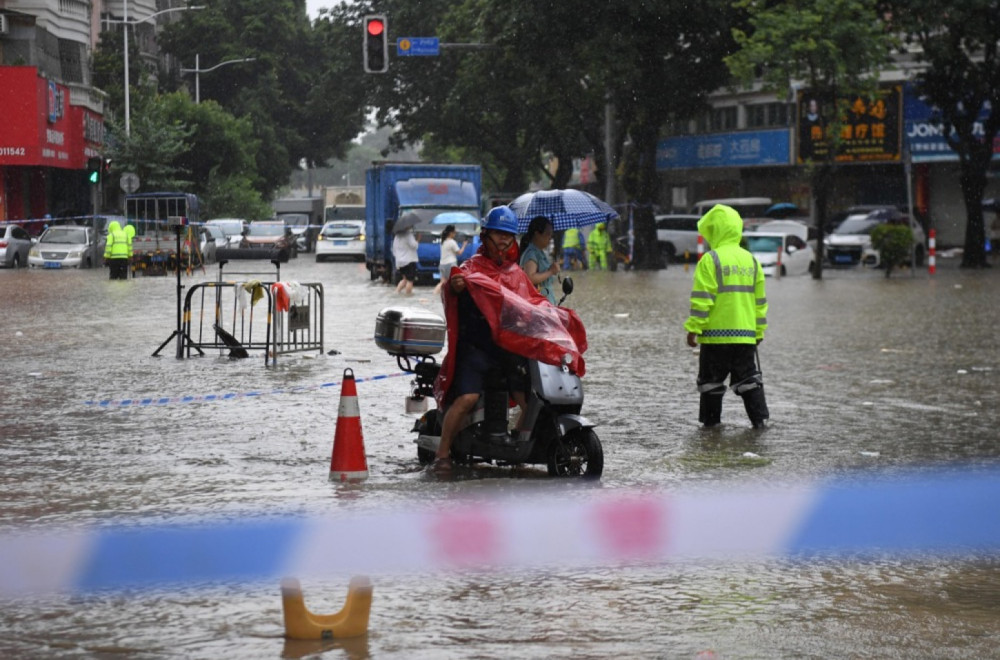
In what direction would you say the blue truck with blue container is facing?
toward the camera

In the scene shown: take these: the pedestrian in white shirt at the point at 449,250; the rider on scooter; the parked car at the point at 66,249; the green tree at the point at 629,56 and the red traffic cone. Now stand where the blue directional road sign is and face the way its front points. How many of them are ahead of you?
3

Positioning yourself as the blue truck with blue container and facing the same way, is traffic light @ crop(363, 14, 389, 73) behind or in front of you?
in front

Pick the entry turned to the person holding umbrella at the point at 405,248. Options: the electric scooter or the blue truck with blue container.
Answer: the blue truck with blue container

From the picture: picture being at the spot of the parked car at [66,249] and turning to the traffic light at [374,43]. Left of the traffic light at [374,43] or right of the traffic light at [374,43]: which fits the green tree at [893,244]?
left

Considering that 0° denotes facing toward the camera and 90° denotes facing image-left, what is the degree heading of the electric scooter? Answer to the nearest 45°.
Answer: approximately 315°

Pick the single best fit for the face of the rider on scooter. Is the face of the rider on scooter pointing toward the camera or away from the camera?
toward the camera

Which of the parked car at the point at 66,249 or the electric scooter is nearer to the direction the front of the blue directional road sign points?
the electric scooter

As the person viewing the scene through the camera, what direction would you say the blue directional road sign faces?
facing the viewer

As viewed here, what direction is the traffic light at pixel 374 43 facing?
toward the camera

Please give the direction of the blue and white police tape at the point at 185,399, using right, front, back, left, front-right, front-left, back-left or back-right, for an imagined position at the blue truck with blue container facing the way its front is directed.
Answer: front

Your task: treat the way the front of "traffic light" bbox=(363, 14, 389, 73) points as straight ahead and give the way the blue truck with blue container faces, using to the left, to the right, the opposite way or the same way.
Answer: the same way

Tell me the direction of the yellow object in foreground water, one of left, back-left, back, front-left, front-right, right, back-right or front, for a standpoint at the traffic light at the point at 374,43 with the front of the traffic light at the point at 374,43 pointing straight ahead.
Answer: front

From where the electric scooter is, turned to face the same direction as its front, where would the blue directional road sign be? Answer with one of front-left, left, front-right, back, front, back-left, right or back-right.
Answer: back-left

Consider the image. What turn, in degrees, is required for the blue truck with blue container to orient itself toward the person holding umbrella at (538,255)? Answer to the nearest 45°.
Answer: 0° — it already faces them

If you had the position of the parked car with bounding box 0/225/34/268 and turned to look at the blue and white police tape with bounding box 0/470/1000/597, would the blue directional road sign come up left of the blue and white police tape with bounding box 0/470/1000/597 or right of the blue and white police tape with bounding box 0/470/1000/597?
left

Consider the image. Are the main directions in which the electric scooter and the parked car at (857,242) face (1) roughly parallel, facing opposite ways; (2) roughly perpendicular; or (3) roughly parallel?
roughly perpendicular
